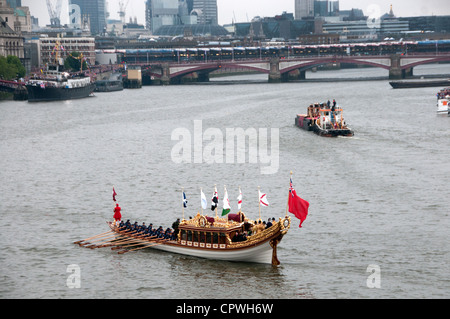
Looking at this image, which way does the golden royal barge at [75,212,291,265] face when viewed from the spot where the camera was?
facing away from the viewer and to the left of the viewer
